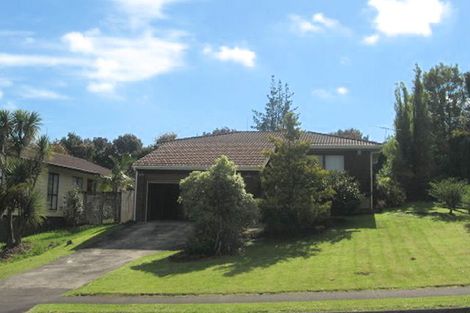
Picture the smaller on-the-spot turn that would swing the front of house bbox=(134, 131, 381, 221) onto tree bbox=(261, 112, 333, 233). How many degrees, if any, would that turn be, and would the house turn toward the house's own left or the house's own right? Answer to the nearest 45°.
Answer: approximately 45° to the house's own left

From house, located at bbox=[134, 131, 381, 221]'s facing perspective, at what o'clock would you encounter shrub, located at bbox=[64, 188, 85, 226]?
The shrub is roughly at 3 o'clock from the house.

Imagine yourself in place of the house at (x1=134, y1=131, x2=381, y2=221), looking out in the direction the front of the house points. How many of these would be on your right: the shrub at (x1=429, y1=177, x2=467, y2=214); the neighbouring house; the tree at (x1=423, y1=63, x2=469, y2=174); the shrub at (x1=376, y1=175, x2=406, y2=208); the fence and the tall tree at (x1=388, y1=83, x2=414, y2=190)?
2

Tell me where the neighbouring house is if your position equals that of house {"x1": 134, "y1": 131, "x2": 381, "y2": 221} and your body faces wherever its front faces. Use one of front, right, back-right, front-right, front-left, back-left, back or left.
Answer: right

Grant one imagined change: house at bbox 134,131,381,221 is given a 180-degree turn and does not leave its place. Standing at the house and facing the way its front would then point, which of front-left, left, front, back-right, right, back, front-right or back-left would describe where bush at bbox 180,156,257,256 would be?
back

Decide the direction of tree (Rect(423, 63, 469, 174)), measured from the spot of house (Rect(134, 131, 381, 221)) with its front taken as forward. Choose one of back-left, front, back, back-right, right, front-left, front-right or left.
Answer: back-left

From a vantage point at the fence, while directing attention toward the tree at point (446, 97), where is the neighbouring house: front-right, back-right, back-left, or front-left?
back-left

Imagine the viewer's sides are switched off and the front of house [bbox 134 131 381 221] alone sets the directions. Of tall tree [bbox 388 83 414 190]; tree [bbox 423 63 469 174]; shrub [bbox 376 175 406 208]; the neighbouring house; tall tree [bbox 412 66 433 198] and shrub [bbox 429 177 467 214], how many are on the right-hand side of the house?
1

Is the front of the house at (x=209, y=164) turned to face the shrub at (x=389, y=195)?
no

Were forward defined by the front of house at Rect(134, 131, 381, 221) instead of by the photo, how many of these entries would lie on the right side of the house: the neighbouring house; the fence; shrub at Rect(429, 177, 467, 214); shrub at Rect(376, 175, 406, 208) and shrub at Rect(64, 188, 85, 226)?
3

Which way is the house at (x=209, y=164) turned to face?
toward the camera

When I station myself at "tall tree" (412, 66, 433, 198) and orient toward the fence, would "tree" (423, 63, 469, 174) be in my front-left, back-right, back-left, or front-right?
back-right

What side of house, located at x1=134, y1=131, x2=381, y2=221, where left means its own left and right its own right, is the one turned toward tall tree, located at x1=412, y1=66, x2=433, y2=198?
left

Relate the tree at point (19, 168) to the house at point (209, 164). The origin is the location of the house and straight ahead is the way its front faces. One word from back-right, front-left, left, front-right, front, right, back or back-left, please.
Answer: front-right

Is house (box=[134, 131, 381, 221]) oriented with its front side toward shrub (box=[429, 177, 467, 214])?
no

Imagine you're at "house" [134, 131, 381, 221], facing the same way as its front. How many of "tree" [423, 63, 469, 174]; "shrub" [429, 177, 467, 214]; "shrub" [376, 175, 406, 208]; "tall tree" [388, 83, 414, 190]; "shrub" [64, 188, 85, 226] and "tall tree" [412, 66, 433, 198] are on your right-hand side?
1

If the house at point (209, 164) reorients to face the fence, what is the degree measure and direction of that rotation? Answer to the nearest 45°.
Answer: approximately 90° to its right

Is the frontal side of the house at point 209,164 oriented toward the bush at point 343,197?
no
